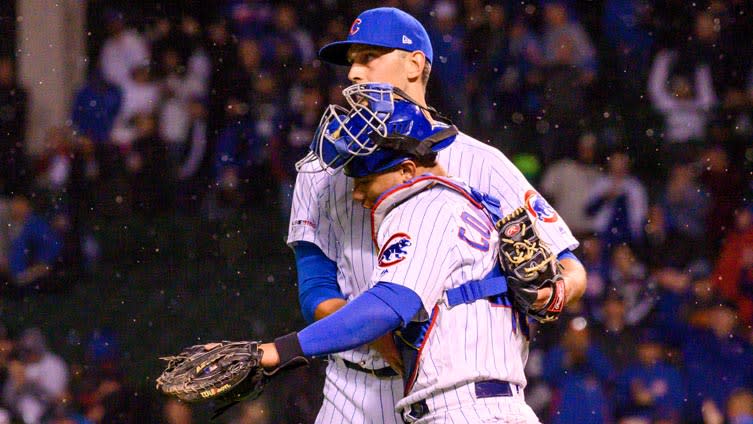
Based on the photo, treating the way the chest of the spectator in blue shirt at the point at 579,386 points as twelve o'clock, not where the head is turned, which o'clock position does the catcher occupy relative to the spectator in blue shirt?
The catcher is roughly at 12 o'clock from the spectator in blue shirt.

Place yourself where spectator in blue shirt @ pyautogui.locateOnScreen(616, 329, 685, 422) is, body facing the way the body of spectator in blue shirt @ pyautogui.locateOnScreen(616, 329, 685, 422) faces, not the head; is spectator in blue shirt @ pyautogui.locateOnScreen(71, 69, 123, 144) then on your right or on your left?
on your right

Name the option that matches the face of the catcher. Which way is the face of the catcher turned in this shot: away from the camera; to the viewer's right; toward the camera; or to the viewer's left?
to the viewer's left

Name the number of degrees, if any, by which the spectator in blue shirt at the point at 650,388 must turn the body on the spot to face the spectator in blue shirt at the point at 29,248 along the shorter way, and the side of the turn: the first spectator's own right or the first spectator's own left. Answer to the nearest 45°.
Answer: approximately 90° to the first spectator's own right

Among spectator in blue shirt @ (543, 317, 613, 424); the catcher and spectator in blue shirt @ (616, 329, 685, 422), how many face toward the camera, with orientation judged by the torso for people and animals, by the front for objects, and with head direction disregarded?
2

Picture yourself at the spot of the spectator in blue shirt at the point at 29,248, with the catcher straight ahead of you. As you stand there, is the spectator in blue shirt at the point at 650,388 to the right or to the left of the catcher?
left

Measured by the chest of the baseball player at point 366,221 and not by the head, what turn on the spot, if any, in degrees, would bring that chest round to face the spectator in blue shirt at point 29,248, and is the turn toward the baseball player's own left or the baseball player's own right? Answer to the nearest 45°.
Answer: approximately 90° to the baseball player's own right

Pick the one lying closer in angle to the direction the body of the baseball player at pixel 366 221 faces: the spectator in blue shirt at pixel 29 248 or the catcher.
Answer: the catcher

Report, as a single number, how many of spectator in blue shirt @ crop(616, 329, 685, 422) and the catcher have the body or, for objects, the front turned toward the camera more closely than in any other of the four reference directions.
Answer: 1
